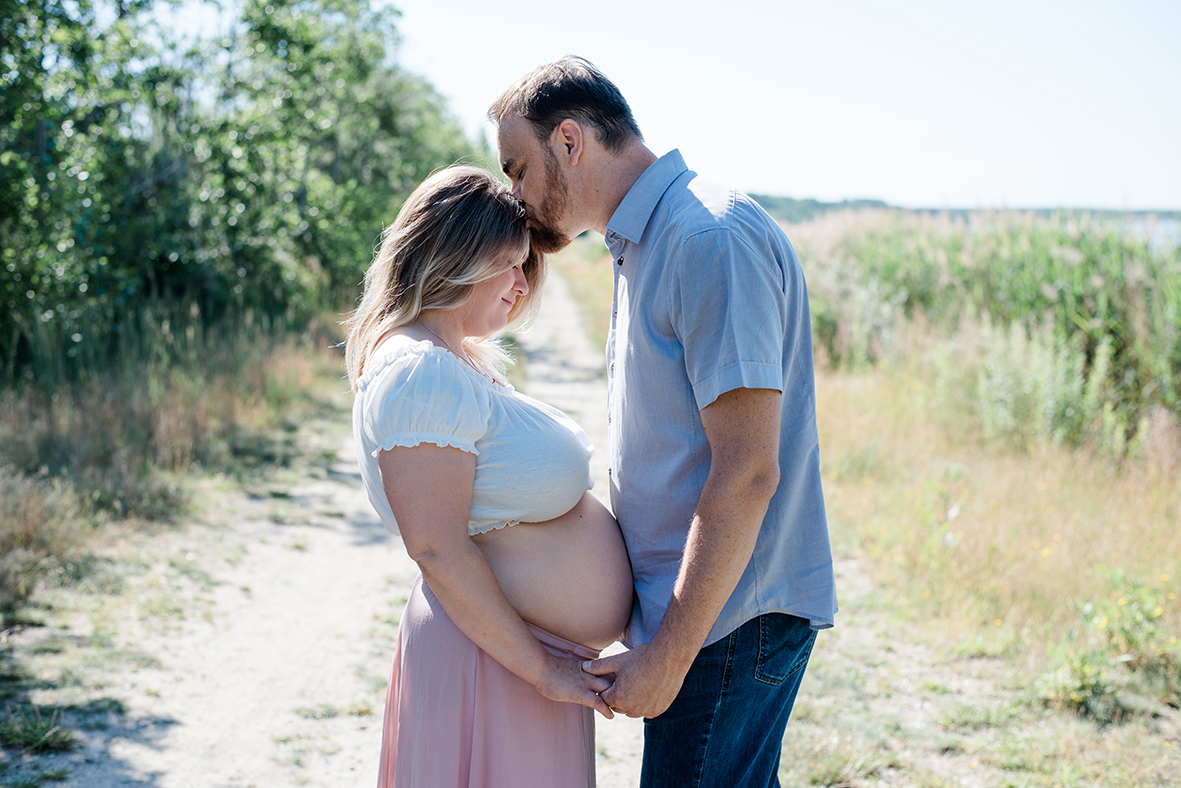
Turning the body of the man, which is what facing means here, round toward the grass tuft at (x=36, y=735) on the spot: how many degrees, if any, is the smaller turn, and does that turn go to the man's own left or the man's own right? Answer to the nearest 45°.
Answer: approximately 45° to the man's own right

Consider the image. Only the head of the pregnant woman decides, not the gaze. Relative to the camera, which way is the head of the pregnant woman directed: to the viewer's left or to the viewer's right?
to the viewer's right

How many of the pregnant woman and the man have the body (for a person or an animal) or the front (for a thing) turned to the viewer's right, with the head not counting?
1

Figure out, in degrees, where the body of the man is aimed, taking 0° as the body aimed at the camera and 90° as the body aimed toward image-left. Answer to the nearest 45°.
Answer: approximately 90°

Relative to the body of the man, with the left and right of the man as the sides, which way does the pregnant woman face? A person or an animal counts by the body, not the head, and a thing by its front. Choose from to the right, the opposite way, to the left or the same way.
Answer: the opposite way

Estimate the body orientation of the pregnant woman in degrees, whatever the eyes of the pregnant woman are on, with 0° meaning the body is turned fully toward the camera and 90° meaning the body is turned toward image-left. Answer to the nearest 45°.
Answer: approximately 270°

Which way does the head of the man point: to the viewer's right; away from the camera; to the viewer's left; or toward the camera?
to the viewer's left
